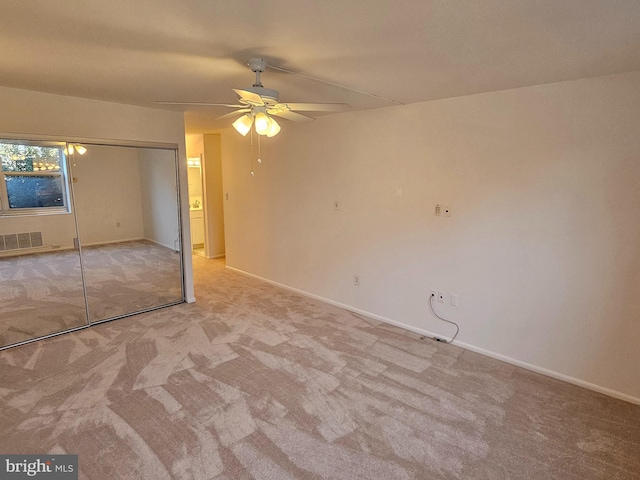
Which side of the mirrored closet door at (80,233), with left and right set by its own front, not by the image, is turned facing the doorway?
left

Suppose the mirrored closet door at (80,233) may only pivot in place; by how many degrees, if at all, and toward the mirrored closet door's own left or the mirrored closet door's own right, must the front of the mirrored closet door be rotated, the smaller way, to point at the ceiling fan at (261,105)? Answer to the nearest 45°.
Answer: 0° — it already faces it

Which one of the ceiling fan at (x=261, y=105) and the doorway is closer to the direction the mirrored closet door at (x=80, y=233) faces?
the ceiling fan

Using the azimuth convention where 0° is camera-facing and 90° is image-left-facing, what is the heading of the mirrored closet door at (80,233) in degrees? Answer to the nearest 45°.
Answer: approximately 315°

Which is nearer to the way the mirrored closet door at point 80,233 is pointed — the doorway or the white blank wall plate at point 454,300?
the white blank wall plate
